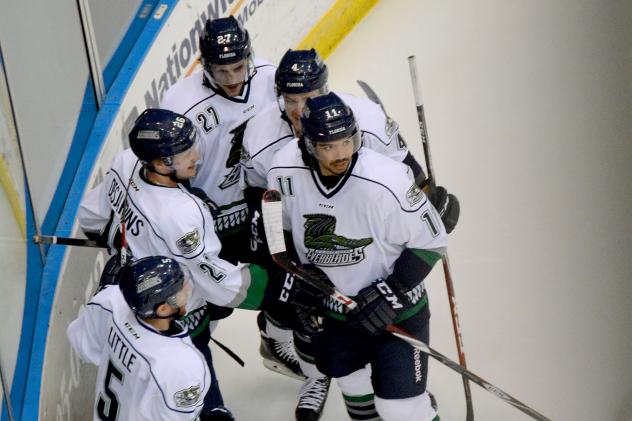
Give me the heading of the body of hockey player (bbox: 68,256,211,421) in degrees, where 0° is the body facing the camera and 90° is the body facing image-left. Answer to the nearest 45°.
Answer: approximately 225°

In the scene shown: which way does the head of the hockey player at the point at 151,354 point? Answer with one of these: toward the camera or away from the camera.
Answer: away from the camera

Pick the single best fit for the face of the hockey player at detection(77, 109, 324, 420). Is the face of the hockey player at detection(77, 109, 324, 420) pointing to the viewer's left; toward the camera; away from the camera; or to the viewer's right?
to the viewer's right

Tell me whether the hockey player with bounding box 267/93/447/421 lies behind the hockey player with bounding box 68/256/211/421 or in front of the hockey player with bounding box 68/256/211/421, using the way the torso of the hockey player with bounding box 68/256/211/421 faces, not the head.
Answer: in front

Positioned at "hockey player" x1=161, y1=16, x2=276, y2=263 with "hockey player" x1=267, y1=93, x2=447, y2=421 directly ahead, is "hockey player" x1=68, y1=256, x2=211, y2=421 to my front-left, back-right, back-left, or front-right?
front-right

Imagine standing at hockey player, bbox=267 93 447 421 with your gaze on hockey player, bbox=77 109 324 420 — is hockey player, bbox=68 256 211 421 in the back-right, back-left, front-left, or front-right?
front-left
